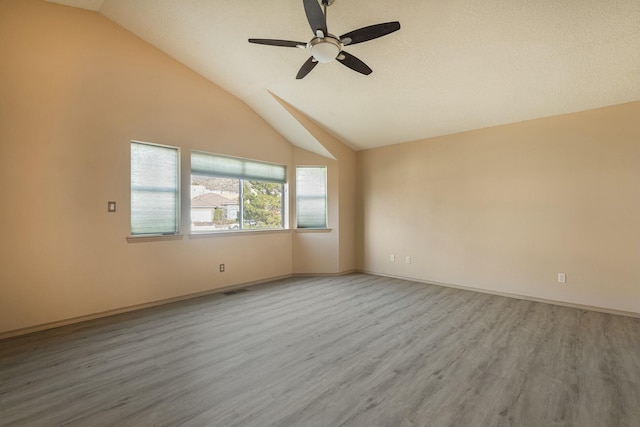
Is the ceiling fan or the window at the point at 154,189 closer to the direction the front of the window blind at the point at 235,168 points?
the ceiling fan

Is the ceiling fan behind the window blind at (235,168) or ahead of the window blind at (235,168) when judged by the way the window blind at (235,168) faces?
ahead

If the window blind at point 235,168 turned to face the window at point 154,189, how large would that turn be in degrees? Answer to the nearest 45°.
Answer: approximately 90° to its right

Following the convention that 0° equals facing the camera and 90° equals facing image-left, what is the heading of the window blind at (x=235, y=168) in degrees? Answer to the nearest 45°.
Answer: approximately 315°
